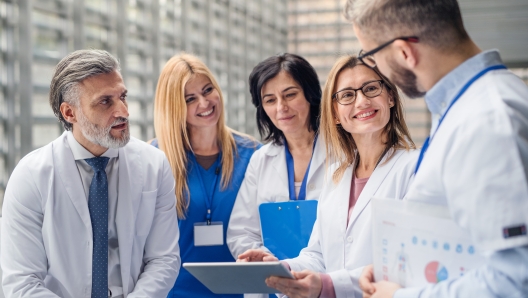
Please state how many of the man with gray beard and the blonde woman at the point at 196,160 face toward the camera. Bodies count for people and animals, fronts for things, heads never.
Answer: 2

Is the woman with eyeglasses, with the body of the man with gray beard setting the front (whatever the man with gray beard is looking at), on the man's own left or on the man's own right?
on the man's own left

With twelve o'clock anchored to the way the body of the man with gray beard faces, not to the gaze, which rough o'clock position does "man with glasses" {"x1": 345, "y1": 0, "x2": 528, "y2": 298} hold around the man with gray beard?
The man with glasses is roughly at 11 o'clock from the man with gray beard.

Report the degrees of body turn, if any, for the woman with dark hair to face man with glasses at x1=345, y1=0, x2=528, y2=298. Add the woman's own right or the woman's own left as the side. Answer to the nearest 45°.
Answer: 0° — they already face them

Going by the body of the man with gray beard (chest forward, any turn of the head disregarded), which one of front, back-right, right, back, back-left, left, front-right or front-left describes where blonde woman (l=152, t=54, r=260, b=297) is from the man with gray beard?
back-left

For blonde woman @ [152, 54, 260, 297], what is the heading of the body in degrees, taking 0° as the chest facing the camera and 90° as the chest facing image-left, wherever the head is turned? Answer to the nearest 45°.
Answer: approximately 0°

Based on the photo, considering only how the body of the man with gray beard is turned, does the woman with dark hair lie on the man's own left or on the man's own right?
on the man's own left

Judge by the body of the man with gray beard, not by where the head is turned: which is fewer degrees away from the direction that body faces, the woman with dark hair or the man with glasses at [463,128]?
the man with glasses

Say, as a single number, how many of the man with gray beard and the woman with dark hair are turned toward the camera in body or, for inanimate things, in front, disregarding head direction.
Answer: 2

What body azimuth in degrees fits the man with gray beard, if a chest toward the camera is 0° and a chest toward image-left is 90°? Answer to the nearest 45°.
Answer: approximately 0°

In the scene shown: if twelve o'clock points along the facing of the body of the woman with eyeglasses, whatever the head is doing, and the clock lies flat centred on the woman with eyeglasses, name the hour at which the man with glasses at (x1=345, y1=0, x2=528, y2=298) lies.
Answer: The man with glasses is roughly at 10 o'clock from the woman with eyeglasses.
